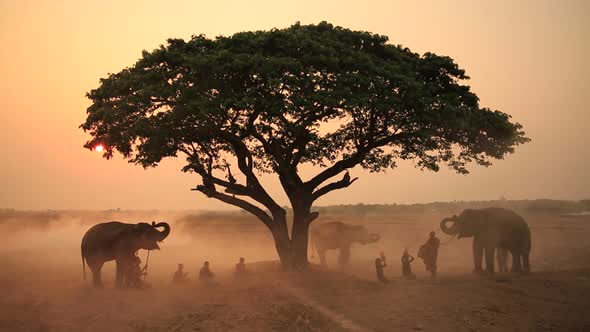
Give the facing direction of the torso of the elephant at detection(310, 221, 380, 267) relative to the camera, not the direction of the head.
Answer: to the viewer's right

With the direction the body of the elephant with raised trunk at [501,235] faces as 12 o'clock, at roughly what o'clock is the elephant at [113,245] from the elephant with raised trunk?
The elephant is roughly at 11 o'clock from the elephant with raised trunk.

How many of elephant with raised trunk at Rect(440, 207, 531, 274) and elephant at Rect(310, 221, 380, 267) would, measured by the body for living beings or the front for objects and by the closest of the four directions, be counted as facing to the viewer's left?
1

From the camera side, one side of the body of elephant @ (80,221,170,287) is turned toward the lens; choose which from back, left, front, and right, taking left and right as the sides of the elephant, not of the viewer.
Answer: right

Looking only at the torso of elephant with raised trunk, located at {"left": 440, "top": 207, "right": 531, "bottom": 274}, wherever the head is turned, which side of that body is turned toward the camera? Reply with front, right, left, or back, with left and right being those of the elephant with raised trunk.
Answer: left
